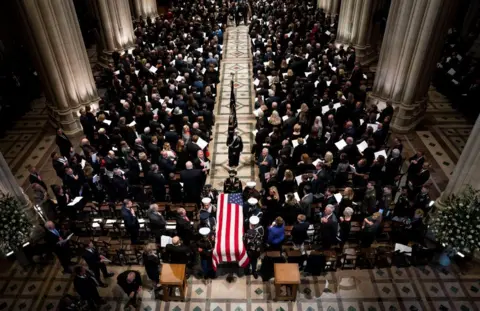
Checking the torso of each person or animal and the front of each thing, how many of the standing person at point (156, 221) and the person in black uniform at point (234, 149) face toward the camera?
1

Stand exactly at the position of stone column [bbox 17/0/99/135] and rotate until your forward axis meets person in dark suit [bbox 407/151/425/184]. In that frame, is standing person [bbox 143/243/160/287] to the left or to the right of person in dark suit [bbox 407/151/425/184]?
right

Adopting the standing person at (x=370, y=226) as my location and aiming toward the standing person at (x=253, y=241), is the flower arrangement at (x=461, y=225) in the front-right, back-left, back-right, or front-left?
back-left

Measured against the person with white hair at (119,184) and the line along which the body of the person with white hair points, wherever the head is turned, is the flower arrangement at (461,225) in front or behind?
in front

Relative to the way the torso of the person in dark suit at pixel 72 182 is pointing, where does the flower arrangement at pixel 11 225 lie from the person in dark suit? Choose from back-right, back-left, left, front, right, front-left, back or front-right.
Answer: right

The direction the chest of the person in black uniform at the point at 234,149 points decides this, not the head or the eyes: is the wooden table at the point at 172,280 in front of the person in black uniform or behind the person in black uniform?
in front

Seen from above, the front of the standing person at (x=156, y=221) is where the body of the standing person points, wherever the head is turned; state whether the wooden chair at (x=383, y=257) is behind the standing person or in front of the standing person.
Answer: in front

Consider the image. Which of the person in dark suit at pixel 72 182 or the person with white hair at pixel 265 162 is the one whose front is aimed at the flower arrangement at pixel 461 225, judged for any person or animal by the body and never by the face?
the person in dark suit
